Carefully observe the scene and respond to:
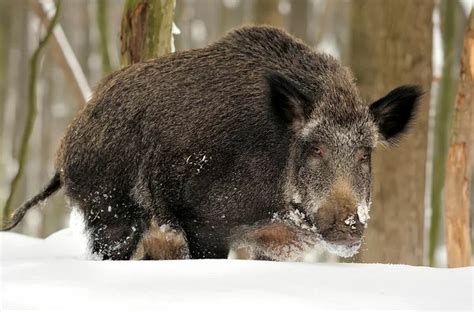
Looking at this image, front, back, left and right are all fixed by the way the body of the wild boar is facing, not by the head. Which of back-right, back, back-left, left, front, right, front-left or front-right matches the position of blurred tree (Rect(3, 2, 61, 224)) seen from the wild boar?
back

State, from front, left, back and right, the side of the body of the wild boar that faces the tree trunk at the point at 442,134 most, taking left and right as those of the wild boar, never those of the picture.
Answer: left

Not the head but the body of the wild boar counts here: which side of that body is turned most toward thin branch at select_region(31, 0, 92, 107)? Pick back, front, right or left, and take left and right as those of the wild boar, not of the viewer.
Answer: back

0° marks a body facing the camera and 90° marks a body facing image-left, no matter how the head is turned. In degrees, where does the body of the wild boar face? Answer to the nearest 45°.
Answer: approximately 315°

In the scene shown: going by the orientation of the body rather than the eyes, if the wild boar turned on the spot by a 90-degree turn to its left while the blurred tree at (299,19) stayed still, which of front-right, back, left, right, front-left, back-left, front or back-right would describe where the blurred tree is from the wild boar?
front-left

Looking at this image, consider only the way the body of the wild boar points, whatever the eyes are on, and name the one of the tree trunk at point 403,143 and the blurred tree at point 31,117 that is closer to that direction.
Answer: the tree trunk

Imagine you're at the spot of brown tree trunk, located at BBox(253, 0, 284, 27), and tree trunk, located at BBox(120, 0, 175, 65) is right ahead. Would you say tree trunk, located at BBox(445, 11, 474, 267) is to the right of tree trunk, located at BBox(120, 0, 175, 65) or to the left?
left

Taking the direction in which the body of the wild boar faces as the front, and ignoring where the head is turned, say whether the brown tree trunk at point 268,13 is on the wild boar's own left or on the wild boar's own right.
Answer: on the wild boar's own left

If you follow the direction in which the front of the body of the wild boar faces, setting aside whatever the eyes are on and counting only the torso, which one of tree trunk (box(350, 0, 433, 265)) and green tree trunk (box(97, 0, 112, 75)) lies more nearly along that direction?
the tree trunk
